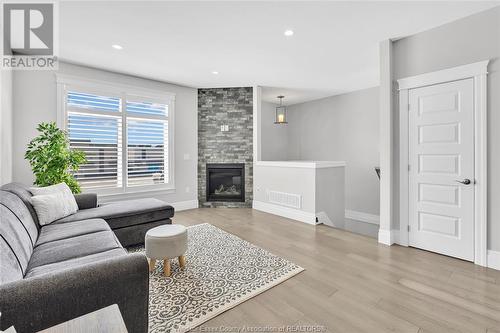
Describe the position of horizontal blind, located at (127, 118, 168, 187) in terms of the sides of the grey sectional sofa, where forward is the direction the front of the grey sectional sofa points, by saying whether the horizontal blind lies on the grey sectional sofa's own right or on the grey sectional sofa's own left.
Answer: on the grey sectional sofa's own left

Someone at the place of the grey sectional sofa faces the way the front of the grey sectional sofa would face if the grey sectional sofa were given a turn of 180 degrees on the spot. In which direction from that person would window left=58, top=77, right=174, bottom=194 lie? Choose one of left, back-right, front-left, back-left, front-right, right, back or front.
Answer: right

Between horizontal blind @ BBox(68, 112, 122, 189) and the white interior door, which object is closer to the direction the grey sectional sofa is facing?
the white interior door

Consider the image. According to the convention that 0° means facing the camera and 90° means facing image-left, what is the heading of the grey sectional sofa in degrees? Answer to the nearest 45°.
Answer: approximately 270°

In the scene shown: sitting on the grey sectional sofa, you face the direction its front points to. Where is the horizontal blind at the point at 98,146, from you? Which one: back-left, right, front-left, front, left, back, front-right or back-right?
left

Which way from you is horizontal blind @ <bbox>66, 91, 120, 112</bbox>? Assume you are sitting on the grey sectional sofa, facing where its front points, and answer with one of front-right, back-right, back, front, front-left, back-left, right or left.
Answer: left

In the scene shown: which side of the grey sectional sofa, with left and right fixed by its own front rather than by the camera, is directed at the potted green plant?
left

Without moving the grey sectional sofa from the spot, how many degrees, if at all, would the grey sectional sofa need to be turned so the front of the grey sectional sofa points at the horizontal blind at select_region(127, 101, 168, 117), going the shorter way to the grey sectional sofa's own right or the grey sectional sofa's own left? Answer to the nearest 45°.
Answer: approximately 90° to the grey sectional sofa's own left
